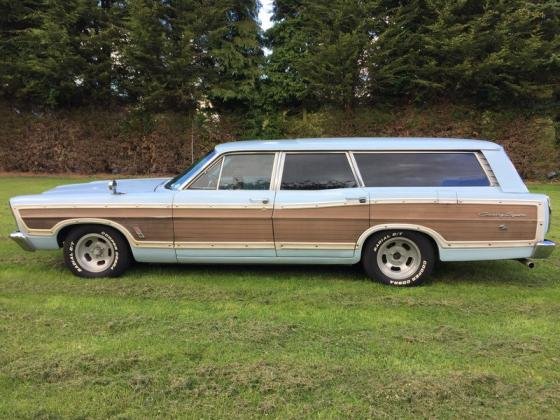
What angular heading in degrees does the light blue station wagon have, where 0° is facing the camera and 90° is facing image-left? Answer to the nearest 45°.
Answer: approximately 90°

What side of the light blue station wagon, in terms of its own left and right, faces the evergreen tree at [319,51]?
right
